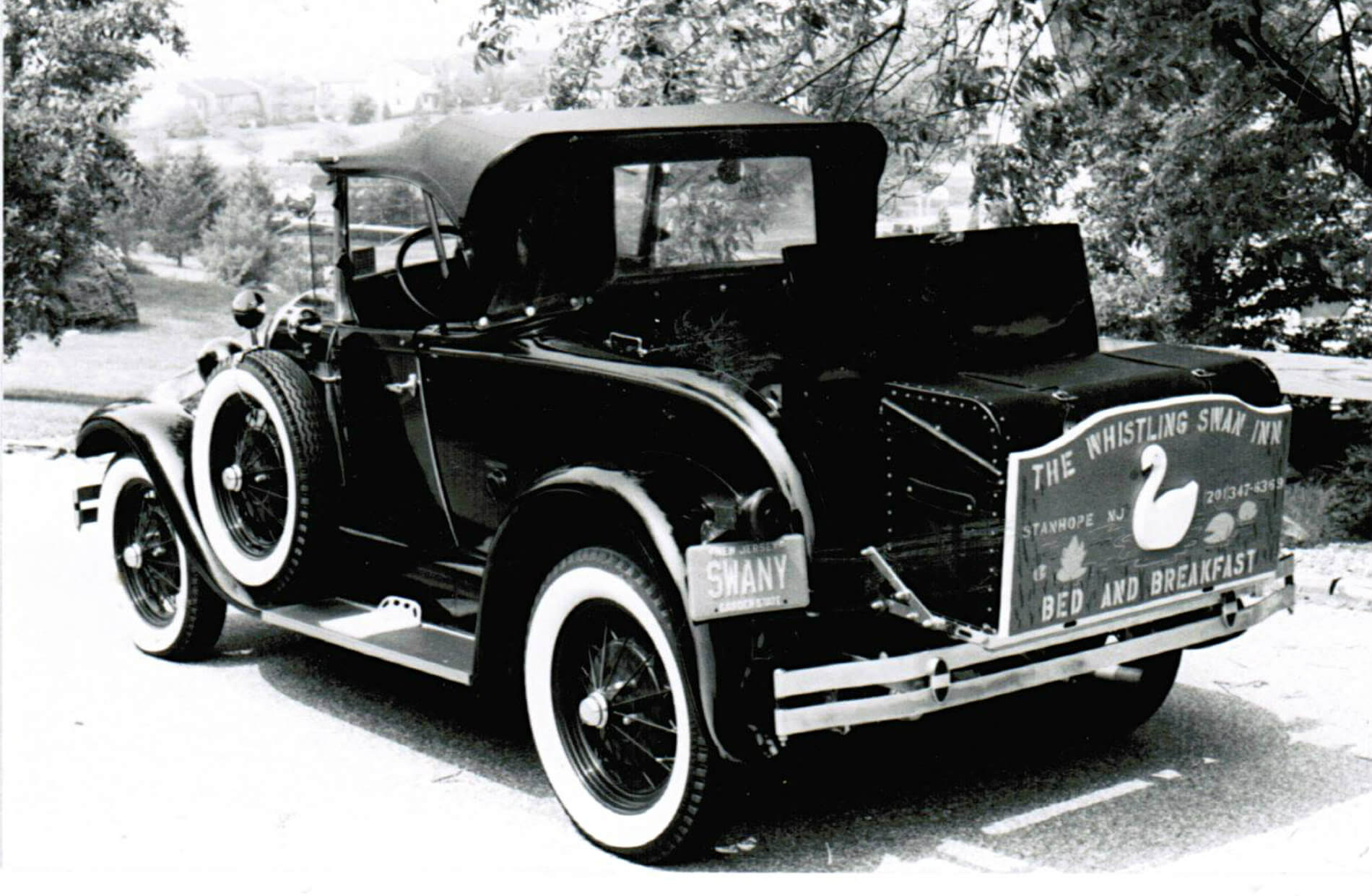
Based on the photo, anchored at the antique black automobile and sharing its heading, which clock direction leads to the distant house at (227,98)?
The distant house is roughly at 1 o'clock from the antique black automobile.

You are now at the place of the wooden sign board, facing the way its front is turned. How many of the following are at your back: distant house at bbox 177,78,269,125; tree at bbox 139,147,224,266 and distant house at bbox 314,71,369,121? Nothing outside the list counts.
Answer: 3

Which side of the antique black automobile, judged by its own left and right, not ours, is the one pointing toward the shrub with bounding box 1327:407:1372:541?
right

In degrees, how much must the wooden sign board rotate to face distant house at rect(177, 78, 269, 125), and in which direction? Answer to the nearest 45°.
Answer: approximately 180°

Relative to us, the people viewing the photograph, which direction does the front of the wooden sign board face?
facing the viewer and to the right of the viewer

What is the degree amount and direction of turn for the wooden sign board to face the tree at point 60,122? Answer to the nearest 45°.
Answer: approximately 180°

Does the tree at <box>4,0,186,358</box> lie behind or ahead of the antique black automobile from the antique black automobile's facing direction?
ahead

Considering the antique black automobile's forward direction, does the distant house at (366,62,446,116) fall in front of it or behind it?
in front

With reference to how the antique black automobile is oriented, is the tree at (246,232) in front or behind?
in front

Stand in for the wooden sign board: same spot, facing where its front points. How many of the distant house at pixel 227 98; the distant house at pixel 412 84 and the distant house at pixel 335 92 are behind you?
3

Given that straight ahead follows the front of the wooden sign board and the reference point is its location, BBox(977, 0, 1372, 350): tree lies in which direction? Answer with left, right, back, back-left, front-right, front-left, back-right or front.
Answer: back-left

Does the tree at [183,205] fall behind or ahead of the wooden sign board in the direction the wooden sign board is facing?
behind

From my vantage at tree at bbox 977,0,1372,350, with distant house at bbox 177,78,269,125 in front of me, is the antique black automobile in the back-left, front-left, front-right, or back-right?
back-left

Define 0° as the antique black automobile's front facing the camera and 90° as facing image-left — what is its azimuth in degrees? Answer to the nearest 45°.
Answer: approximately 135°
